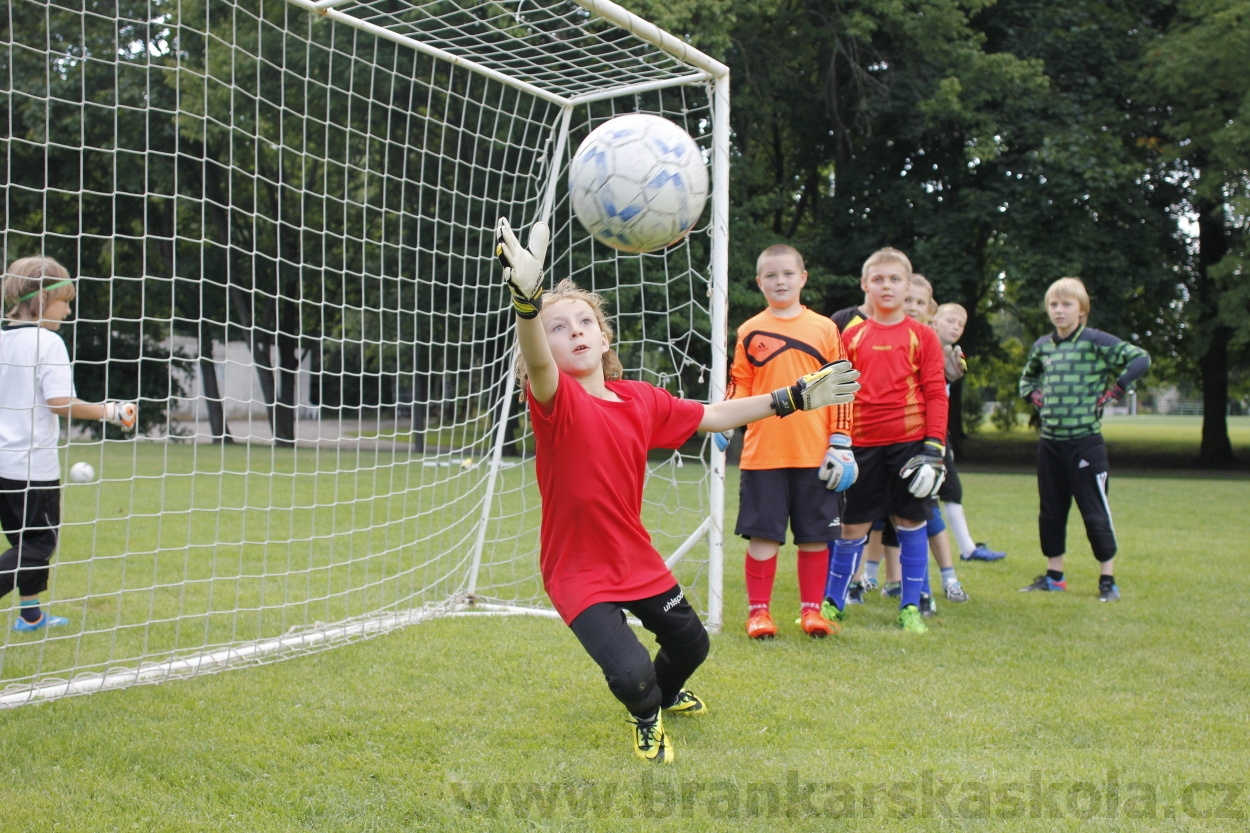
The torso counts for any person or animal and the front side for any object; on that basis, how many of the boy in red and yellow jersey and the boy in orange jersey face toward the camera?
2

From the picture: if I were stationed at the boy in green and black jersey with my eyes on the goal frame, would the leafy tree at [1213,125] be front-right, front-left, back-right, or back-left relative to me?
back-right

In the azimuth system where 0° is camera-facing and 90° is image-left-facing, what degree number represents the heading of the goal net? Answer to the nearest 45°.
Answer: approximately 315°

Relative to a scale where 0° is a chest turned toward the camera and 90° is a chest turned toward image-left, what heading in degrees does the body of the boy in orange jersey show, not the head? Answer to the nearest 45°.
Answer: approximately 0°
